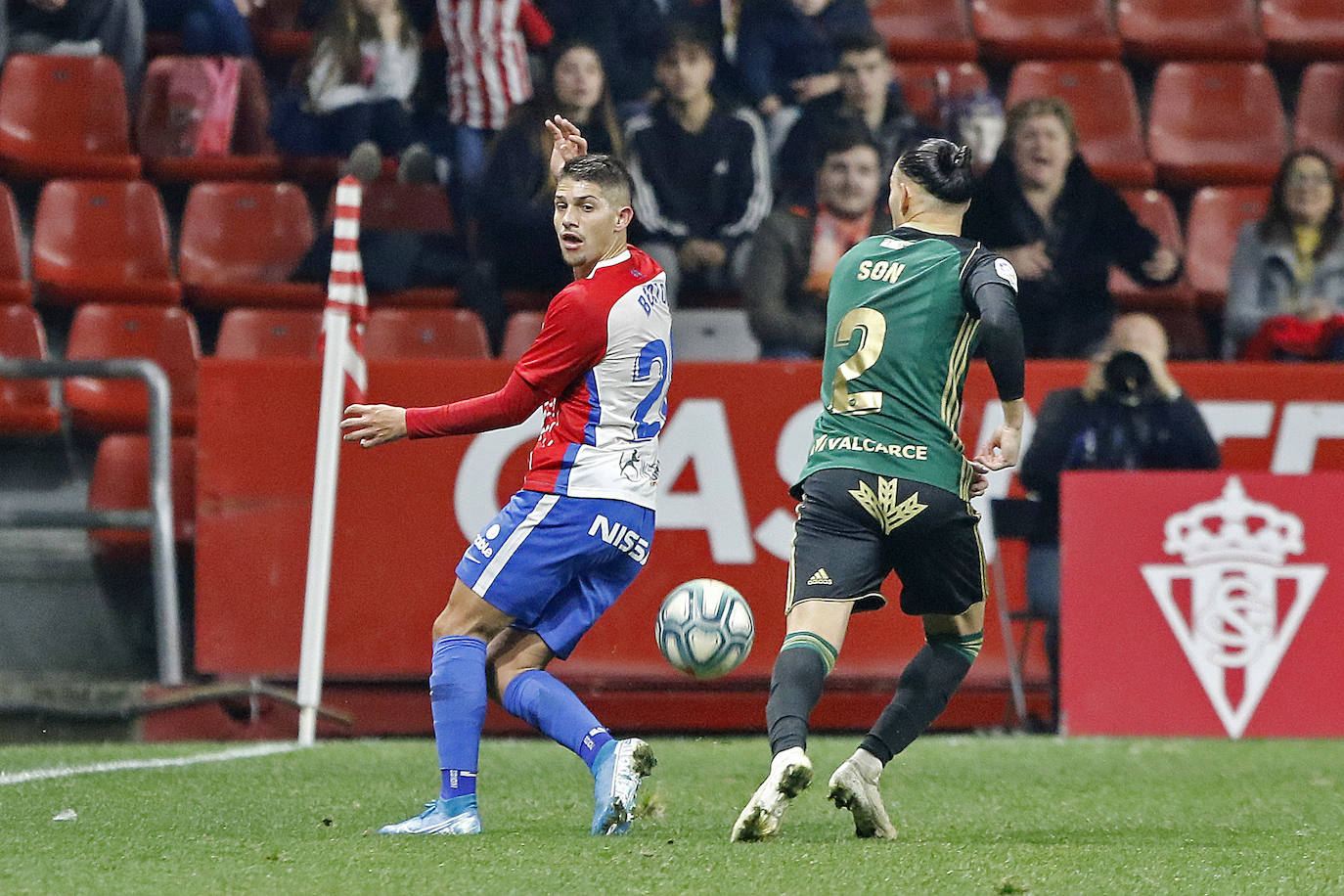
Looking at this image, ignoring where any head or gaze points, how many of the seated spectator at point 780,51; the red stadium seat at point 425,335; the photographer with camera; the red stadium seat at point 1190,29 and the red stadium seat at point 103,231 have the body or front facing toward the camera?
5

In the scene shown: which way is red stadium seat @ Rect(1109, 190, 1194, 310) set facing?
toward the camera

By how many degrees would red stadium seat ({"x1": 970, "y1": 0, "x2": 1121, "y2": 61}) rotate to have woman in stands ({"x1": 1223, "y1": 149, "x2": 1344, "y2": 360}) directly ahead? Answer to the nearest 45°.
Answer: approximately 45° to its left

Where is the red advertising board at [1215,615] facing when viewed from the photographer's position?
facing the viewer

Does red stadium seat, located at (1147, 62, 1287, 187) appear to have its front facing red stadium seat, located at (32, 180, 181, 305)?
no

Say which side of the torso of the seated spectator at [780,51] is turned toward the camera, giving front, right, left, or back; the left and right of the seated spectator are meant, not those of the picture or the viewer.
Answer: front

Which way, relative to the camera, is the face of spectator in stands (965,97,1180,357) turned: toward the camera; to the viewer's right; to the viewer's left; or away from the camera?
toward the camera

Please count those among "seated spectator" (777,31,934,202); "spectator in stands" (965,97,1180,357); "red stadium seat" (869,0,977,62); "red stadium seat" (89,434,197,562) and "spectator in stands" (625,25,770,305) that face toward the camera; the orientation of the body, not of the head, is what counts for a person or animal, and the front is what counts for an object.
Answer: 5

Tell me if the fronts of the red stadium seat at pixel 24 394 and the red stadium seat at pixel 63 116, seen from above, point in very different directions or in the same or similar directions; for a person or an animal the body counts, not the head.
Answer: same or similar directions

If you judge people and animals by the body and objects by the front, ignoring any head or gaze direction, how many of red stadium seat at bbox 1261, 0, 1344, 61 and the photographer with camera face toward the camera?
2

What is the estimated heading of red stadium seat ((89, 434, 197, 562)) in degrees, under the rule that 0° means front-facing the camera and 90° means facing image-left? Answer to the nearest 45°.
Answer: approximately 0°

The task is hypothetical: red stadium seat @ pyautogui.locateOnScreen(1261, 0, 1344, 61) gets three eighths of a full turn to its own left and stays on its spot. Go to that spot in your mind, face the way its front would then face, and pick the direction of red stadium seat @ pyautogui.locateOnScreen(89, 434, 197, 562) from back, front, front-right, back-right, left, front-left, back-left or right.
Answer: back

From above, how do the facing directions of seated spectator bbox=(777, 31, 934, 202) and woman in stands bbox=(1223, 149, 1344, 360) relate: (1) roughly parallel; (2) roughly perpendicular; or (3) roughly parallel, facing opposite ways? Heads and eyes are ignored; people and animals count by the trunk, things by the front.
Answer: roughly parallel

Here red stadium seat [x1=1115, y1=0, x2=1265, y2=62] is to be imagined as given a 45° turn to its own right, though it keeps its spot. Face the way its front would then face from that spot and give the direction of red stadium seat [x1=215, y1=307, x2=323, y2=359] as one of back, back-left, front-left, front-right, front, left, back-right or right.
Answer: front

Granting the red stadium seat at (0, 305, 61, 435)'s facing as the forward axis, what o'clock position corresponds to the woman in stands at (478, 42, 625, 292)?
The woman in stands is roughly at 9 o'clock from the red stadium seat.

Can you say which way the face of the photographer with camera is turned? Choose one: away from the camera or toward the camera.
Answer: toward the camera

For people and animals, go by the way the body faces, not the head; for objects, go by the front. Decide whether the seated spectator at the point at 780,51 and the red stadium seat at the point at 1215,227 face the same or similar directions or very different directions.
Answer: same or similar directions

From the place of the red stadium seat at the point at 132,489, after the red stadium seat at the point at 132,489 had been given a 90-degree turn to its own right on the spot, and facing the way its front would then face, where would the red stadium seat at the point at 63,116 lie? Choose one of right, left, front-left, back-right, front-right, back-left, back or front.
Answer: right

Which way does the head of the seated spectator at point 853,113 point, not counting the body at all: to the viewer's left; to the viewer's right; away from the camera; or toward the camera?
toward the camera

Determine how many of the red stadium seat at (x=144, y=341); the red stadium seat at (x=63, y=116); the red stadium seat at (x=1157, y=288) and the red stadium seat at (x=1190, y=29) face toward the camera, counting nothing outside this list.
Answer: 4
